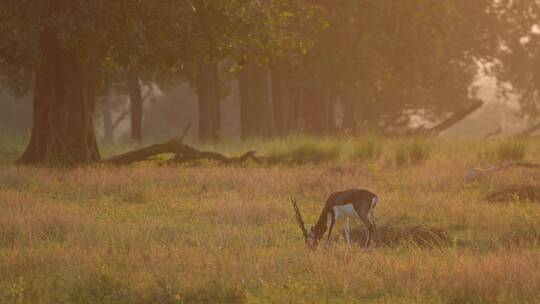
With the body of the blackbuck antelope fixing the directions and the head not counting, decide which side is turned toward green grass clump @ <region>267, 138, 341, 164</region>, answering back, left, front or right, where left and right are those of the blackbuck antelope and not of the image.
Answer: right

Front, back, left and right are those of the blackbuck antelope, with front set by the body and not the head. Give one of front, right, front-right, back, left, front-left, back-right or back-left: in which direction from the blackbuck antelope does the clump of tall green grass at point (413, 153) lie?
right

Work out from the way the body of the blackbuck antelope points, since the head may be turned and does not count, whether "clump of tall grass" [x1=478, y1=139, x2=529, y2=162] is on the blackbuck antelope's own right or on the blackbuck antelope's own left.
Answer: on the blackbuck antelope's own right

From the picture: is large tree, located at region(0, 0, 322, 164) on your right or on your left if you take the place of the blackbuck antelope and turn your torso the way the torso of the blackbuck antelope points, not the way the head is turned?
on your right

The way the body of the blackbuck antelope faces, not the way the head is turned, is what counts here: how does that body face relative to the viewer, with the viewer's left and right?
facing to the left of the viewer
